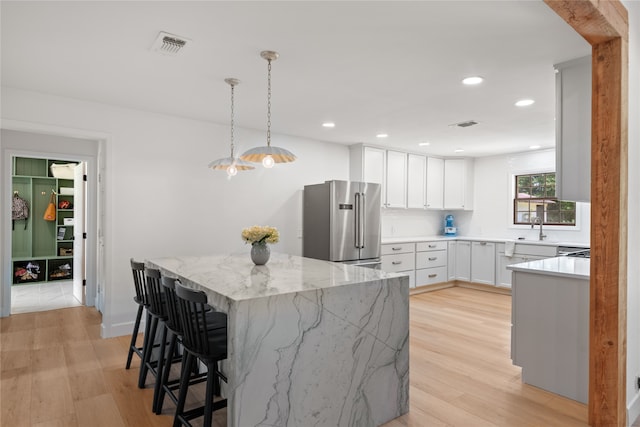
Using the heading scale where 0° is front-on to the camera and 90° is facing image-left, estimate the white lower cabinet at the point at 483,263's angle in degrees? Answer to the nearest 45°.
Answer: approximately 45°

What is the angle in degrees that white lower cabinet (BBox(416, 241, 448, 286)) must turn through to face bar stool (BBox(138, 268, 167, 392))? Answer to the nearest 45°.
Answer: approximately 90° to its right

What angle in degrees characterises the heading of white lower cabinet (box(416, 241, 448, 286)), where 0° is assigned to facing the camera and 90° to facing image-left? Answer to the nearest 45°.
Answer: approximately 315°

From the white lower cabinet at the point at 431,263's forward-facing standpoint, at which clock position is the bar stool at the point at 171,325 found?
The bar stool is roughly at 2 o'clock from the white lower cabinet.

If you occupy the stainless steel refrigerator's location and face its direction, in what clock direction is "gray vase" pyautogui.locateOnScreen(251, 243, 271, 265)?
The gray vase is roughly at 2 o'clock from the stainless steel refrigerator.
